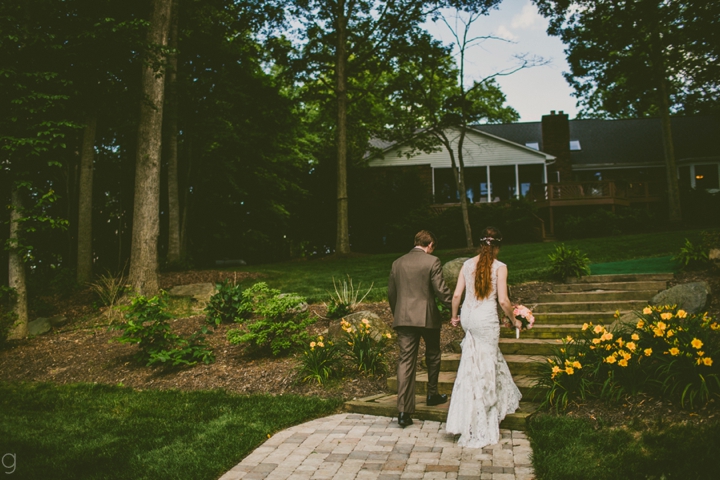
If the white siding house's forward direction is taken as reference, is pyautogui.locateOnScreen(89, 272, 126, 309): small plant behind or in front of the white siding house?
in front

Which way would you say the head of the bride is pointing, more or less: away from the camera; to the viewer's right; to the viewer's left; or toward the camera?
away from the camera

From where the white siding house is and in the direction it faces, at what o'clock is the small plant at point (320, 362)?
The small plant is roughly at 12 o'clock from the white siding house.

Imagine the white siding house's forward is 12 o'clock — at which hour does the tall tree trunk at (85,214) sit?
The tall tree trunk is roughly at 1 o'clock from the white siding house.

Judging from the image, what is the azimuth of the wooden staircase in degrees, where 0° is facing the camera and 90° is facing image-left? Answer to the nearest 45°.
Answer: approximately 0°

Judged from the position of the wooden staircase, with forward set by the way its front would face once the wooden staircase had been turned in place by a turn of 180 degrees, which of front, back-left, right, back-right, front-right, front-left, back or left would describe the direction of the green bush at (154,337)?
left

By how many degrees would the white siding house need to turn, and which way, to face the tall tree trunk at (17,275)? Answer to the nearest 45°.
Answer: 0° — it already faces it

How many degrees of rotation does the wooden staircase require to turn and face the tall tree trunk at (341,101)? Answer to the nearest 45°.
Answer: approximately 135° to its right

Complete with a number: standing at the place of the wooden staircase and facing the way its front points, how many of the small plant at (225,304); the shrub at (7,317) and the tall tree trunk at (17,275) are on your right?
3

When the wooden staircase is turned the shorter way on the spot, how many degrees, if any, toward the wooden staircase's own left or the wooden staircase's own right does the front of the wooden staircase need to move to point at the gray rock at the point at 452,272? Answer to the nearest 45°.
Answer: approximately 135° to the wooden staircase's own right

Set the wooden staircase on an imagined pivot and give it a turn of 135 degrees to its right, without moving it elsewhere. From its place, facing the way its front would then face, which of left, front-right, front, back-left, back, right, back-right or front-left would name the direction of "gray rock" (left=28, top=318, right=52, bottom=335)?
front-left

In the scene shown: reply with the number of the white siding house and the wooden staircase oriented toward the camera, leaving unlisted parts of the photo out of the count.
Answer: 2

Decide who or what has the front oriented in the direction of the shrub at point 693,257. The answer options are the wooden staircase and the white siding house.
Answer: the white siding house

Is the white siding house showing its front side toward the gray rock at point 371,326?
yes

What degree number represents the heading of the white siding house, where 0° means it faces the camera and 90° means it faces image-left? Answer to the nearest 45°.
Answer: approximately 0°

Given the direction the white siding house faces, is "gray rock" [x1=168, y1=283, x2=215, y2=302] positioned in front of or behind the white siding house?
in front

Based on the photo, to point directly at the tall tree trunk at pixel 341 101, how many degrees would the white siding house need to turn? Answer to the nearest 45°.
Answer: approximately 45° to its right

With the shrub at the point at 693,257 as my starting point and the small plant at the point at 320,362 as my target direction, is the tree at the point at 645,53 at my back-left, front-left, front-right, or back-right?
back-right
